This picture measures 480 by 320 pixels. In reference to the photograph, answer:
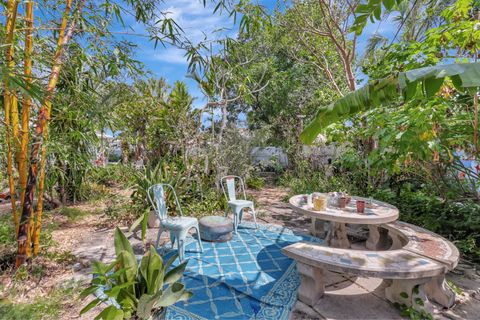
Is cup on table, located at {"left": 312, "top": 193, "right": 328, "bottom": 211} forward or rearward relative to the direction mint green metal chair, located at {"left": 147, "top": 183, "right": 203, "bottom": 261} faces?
forward

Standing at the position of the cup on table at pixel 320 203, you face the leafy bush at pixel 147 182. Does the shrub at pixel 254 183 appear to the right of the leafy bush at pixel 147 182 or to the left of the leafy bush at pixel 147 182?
right

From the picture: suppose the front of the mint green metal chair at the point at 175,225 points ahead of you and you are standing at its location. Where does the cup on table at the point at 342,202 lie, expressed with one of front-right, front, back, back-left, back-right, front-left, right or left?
front-left

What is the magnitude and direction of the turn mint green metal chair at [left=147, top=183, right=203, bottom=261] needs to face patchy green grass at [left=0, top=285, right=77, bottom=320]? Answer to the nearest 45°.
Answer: approximately 90° to its right

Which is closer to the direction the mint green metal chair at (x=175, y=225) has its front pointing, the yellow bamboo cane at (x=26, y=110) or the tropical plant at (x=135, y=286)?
the tropical plant

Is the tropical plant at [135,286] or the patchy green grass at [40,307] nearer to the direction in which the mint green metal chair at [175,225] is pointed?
the tropical plant

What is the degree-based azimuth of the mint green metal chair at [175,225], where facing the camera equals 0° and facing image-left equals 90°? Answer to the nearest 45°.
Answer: approximately 315°

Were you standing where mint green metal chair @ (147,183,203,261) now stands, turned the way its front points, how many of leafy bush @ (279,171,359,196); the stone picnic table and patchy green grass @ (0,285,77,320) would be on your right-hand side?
1

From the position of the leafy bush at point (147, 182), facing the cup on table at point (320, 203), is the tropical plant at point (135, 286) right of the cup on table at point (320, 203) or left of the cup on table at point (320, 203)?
right
